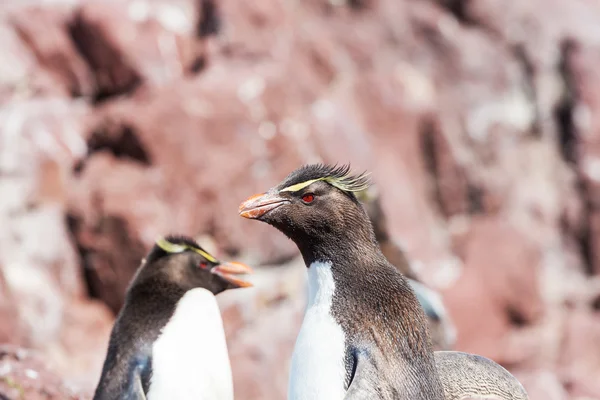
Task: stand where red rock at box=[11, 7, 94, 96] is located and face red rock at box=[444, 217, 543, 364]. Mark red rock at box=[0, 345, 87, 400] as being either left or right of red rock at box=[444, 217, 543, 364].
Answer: right

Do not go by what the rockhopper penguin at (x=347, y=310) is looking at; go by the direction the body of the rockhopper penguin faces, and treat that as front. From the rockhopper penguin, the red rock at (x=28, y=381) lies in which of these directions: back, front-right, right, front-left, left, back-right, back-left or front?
front-right

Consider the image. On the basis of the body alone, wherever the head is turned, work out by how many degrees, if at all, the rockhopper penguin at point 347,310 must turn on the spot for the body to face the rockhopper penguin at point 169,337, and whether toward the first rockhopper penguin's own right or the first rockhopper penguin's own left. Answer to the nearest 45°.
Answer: approximately 45° to the first rockhopper penguin's own right

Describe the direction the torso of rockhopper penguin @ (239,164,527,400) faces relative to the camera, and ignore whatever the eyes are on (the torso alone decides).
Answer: to the viewer's left

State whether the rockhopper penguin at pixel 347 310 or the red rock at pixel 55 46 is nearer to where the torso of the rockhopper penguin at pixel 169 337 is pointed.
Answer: the rockhopper penguin
